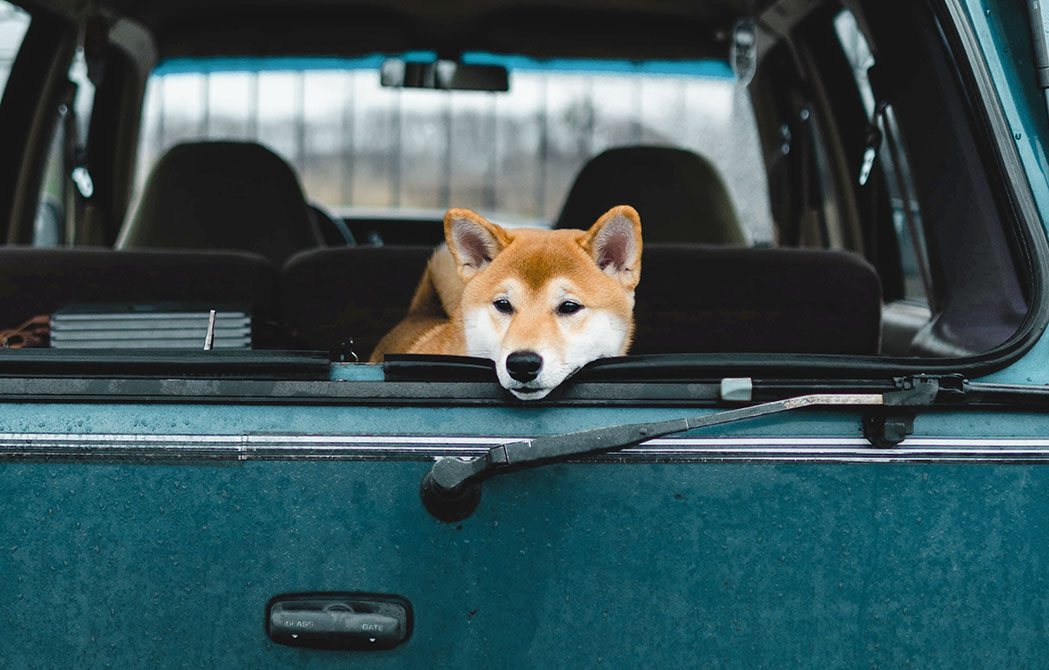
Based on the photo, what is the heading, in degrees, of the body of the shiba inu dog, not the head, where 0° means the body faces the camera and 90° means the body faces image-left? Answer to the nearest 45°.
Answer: approximately 0°
